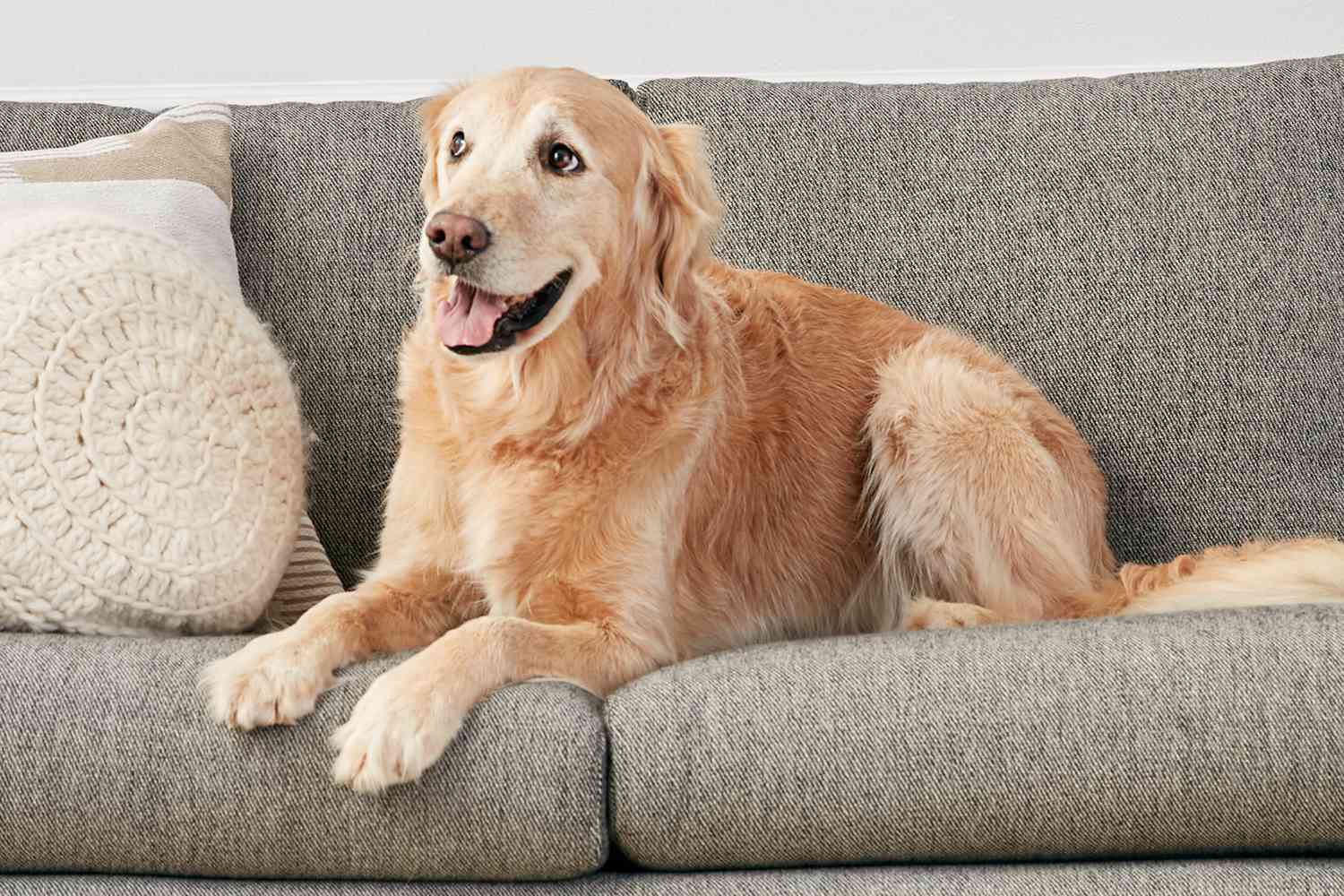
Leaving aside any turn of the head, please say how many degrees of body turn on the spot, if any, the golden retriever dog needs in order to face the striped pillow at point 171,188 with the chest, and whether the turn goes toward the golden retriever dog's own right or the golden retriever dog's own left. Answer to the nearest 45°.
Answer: approximately 90° to the golden retriever dog's own right

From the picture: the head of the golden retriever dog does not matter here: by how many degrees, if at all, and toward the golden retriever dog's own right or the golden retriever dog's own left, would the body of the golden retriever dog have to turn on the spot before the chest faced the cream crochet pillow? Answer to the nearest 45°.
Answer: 0° — it already faces it

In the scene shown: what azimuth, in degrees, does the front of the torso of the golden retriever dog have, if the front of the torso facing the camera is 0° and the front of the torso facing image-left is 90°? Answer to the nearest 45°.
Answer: approximately 45°
